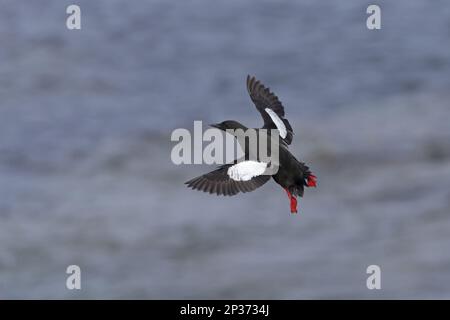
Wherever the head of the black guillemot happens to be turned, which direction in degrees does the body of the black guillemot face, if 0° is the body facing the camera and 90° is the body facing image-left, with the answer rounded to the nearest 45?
approximately 90°
